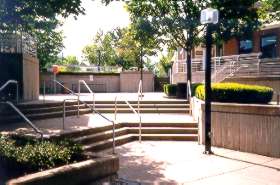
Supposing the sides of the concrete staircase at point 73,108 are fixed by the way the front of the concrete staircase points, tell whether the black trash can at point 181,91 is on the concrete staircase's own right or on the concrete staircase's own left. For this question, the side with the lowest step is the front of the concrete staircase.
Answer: on the concrete staircase's own left

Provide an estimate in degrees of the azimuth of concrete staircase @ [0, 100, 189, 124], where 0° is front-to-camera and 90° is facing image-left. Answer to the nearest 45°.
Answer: approximately 0°

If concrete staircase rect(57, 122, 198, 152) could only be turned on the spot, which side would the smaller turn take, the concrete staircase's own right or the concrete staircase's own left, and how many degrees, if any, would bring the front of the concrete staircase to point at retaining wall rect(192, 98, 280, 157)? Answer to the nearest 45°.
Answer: approximately 45° to the concrete staircase's own left

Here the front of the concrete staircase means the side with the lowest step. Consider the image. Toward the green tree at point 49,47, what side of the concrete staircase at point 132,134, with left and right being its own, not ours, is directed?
back

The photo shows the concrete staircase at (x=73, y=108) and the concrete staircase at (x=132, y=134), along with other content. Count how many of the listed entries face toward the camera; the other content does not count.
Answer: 2

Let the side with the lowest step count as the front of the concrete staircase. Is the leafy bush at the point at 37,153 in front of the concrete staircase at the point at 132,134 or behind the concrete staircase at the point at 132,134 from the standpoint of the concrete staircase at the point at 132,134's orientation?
in front

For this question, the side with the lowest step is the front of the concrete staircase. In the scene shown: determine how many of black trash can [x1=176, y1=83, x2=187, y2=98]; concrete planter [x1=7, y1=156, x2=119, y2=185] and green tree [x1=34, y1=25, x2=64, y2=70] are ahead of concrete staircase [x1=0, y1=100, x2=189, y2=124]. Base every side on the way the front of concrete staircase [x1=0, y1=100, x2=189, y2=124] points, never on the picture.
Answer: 1

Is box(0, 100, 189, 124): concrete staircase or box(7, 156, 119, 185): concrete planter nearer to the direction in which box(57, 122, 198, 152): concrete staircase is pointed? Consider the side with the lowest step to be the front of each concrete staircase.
the concrete planter

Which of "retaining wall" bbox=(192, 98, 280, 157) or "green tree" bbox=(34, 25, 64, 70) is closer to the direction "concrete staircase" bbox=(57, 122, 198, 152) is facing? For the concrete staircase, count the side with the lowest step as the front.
the retaining wall

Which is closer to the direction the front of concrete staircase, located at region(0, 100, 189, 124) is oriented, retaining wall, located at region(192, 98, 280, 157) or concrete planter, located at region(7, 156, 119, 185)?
the concrete planter

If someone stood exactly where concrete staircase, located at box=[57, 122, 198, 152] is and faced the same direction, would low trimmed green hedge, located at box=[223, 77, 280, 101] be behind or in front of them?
behind

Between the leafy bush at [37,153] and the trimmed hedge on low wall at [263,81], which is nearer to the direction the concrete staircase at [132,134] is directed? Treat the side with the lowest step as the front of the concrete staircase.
the leafy bush

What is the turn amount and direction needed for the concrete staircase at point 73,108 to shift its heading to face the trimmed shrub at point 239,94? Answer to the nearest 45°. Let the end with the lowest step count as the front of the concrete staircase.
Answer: approximately 45° to its left

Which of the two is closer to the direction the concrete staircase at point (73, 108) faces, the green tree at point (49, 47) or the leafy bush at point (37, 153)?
the leafy bush
